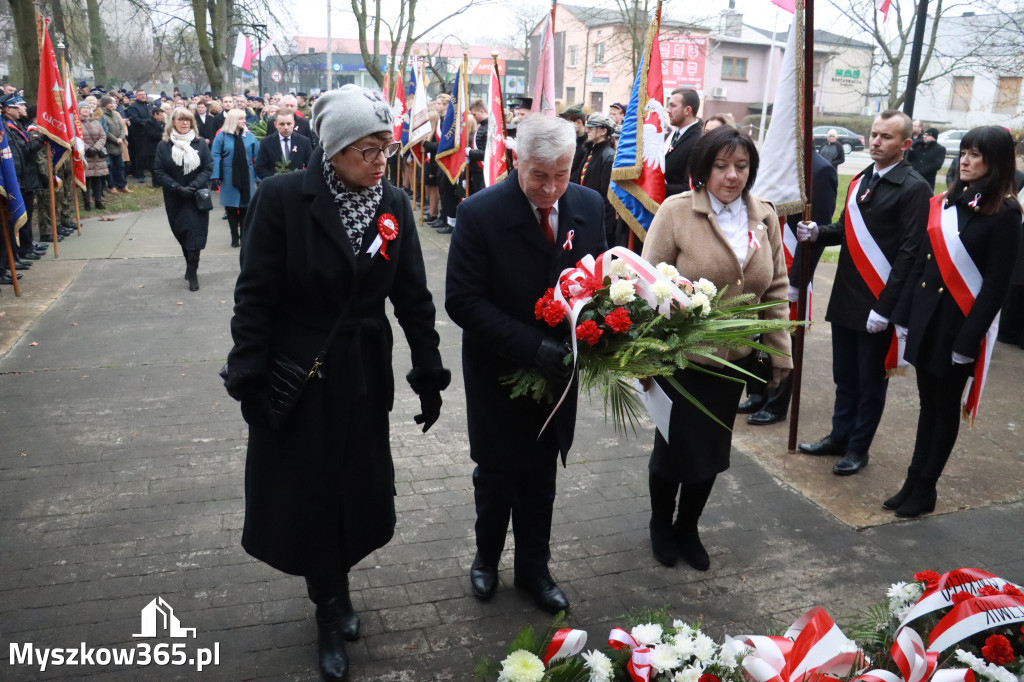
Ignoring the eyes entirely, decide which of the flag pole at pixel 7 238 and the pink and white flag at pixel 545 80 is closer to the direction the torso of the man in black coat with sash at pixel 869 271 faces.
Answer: the flag pole

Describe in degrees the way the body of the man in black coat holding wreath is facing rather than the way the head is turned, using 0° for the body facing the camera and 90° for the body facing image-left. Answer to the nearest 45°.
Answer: approximately 315°

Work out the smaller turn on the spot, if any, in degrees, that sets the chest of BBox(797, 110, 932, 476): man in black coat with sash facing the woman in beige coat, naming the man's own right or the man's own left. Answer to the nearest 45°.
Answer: approximately 45° to the man's own left

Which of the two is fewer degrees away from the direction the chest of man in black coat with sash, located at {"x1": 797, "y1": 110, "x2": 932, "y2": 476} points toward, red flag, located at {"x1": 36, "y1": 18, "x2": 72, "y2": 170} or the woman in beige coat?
the woman in beige coat

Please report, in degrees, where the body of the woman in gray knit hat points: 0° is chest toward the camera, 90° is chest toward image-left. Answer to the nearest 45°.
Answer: approximately 315°

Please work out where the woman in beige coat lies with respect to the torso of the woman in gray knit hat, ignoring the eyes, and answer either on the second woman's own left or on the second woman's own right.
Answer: on the second woman's own left

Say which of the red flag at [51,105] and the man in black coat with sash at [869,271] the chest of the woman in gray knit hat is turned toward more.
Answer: the man in black coat with sash

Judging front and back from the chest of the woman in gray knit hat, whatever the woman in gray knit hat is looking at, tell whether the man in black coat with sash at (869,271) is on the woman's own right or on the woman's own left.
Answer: on the woman's own left

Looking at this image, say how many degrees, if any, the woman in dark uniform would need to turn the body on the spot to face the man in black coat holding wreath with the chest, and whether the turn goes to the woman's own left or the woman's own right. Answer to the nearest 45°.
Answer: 0° — they already face them

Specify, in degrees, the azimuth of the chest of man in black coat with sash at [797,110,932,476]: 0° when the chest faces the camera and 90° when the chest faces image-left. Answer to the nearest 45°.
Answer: approximately 45°

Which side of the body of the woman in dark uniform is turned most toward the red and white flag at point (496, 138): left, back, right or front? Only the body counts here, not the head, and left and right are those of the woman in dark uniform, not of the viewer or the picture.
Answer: right

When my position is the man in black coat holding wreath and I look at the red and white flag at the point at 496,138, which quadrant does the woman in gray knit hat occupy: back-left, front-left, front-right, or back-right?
back-left
